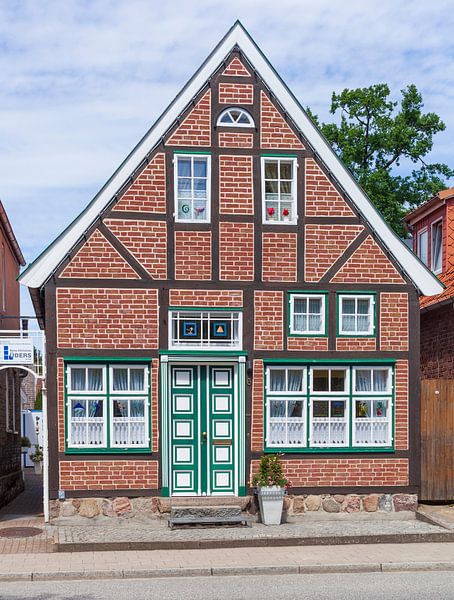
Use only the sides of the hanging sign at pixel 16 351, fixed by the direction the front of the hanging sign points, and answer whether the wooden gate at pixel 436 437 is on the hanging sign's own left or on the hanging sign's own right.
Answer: on the hanging sign's own left

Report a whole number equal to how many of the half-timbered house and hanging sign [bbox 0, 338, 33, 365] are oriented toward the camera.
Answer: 2

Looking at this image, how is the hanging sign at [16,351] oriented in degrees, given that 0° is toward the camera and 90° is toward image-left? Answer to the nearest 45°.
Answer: approximately 0°

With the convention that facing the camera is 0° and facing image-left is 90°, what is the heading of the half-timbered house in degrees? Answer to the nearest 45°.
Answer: approximately 0°

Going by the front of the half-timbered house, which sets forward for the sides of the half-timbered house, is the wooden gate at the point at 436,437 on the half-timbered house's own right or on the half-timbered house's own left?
on the half-timbered house's own left

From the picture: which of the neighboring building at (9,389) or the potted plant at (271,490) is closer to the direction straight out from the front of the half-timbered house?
the potted plant
